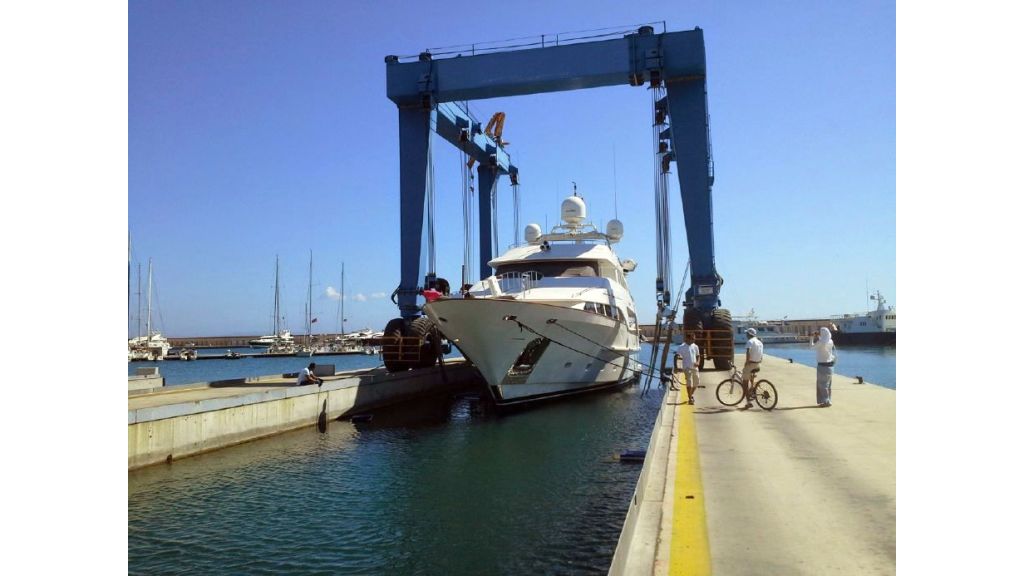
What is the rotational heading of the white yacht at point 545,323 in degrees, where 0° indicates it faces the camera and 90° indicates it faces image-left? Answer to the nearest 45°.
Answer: approximately 45°

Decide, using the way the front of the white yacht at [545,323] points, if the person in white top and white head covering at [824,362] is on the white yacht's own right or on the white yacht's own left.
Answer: on the white yacht's own left

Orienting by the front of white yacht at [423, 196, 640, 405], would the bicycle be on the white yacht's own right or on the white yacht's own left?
on the white yacht's own left

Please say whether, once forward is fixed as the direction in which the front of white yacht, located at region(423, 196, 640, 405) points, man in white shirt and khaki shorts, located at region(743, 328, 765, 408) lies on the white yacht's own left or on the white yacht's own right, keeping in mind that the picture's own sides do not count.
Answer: on the white yacht's own left

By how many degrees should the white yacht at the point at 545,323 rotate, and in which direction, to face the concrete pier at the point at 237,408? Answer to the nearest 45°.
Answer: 0° — it already faces it
